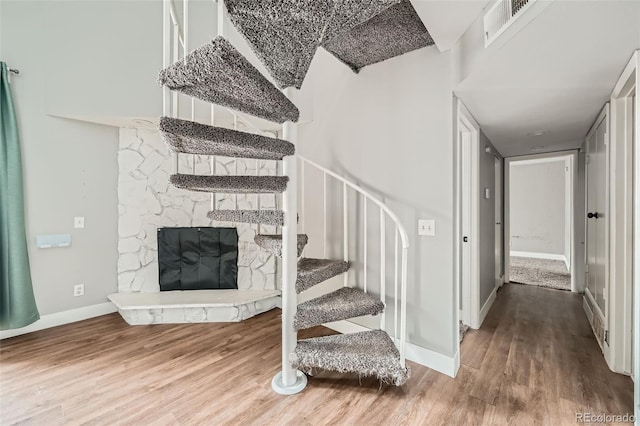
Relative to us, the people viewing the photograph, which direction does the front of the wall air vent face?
facing the viewer and to the left of the viewer

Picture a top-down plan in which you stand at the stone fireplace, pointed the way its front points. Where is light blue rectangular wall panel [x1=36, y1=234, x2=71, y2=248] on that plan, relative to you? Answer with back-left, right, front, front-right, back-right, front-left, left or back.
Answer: right

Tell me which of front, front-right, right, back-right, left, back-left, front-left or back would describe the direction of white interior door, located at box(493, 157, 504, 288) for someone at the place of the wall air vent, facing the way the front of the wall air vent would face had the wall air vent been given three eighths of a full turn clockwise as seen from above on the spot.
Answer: front

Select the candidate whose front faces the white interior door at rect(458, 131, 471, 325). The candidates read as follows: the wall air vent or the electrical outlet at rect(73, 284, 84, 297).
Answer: the electrical outlet

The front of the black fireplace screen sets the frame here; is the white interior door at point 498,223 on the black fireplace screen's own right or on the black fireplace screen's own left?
on the black fireplace screen's own left

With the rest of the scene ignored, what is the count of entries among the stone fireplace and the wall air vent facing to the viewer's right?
0

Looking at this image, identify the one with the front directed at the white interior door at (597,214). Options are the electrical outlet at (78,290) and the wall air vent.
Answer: the electrical outlet

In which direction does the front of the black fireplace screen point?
toward the camera

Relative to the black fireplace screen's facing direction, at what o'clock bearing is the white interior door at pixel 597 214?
The white interior door is roughly at 10 o'clock from the black fireplace screen.

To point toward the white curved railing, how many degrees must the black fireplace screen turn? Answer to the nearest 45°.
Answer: approximately 45° to its left

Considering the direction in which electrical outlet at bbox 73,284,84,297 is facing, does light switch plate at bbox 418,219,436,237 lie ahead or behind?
ahead

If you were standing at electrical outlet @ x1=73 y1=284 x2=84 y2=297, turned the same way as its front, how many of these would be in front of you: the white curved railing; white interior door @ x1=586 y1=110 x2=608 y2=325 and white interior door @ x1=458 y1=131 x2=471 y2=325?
3

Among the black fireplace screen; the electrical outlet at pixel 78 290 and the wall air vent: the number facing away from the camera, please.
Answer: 0

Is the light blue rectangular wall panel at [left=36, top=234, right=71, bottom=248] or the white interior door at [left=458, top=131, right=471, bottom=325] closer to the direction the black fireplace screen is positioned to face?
the white interior door

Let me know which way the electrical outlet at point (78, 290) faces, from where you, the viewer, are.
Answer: facing the viewer and to the right of the viewer

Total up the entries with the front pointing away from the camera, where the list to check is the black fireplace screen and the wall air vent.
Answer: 0
